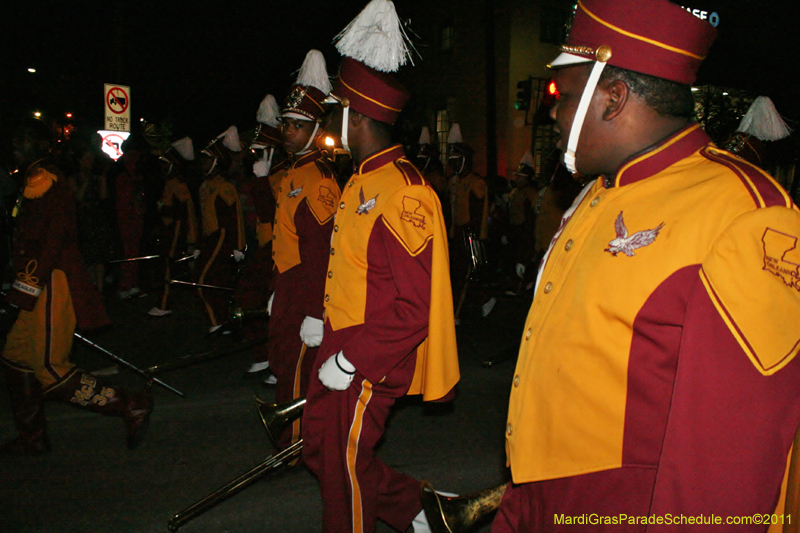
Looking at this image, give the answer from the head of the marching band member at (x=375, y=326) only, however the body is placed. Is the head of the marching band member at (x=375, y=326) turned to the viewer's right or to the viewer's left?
to the viewer's left

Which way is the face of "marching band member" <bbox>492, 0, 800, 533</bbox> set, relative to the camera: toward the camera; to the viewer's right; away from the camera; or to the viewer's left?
to the viewer's left

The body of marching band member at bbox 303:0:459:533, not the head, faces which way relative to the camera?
to the viewer's left

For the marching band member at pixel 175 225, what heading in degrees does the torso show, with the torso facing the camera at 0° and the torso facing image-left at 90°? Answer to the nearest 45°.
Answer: approximately 90°

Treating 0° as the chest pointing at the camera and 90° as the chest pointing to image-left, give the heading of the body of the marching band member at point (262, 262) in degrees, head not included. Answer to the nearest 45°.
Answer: approximately 90°

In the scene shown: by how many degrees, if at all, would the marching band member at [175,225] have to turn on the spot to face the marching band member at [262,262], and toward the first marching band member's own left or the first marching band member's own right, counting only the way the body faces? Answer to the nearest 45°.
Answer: approximately 90° to the first marching band member's own left

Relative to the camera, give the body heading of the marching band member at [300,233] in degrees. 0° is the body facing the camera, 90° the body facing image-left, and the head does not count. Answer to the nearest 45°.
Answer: approximately 45°

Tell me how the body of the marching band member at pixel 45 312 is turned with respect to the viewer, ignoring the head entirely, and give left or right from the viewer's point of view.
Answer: facing to the left of the viewer
